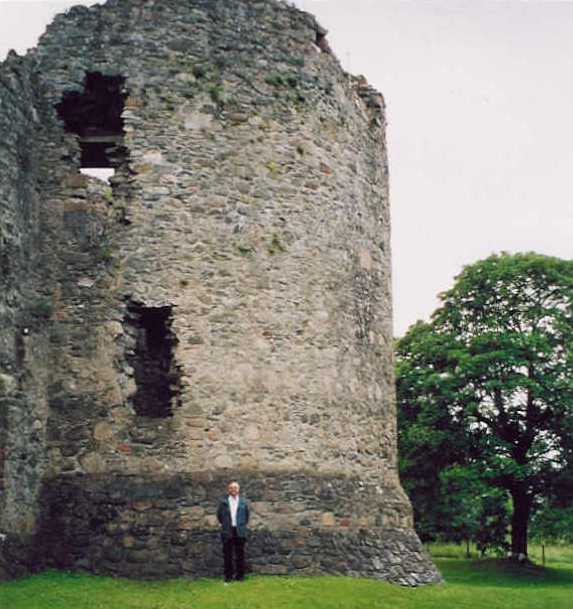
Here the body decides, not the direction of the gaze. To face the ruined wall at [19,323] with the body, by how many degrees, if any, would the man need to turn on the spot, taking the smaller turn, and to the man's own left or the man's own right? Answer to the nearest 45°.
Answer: approximately 90° to the man's own right

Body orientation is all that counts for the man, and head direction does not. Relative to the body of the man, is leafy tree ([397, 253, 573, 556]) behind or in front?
behind

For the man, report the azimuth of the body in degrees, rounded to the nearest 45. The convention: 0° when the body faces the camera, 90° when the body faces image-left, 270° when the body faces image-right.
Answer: approximately 0°

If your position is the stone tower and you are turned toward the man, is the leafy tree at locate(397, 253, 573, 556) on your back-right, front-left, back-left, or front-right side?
back-left
